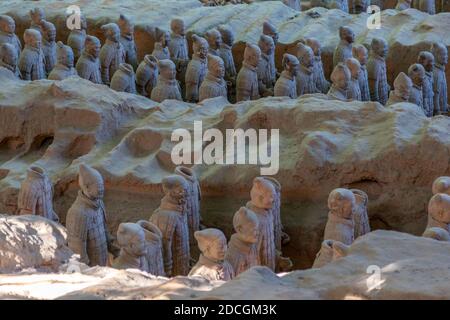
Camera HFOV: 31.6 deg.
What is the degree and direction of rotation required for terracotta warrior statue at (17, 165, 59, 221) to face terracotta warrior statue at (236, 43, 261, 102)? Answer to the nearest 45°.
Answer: approximately 90° to its left

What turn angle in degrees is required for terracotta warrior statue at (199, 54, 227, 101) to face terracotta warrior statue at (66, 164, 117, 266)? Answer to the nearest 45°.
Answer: approximately 45° to its right

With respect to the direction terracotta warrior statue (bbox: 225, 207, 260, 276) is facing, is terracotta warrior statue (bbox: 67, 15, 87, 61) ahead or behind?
behind

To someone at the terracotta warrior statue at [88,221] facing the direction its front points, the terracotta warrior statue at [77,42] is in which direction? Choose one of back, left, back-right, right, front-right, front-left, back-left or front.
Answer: back-left

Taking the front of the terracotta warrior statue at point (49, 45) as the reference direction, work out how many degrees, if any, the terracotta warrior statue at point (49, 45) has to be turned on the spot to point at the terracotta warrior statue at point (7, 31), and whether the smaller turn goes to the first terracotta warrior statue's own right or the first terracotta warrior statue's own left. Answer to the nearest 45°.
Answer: approximately 135° to the first terracotta warrior statue's own right

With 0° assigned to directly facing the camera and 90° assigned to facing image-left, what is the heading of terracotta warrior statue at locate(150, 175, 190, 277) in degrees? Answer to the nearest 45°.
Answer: approximately 315°

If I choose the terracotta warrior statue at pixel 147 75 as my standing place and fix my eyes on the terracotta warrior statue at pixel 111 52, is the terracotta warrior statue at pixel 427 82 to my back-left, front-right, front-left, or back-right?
back-right

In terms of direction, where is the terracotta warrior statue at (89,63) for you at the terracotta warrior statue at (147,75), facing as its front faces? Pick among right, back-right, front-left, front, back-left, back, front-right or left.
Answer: back-right

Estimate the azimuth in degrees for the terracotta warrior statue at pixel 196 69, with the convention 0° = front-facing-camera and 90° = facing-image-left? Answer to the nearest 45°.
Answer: approximately 315°
